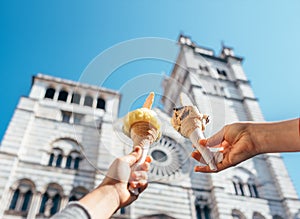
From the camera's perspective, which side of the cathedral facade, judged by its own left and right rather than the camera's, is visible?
front
